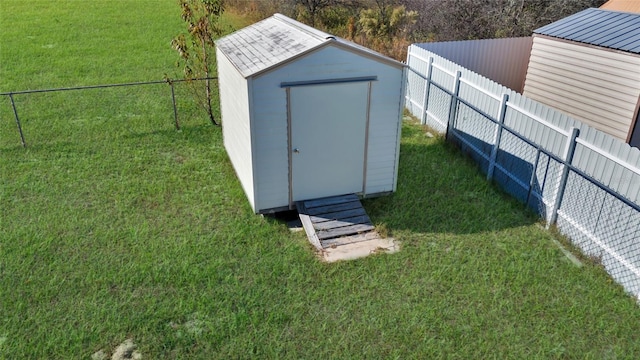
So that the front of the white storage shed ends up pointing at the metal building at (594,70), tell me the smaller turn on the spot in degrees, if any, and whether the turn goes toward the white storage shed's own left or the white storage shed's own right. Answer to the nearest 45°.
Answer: approximately 135° to the white storage shed's own left

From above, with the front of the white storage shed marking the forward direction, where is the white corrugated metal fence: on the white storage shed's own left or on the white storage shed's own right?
on the white storage shed's own left

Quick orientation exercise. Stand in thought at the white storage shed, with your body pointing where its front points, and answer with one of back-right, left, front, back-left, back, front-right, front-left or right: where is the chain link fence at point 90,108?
back-right

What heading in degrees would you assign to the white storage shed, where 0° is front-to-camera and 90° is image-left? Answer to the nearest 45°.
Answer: approximately 0°

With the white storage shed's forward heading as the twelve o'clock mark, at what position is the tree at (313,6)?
The tree is roughly at 6 o'clock from the white storage shed.
